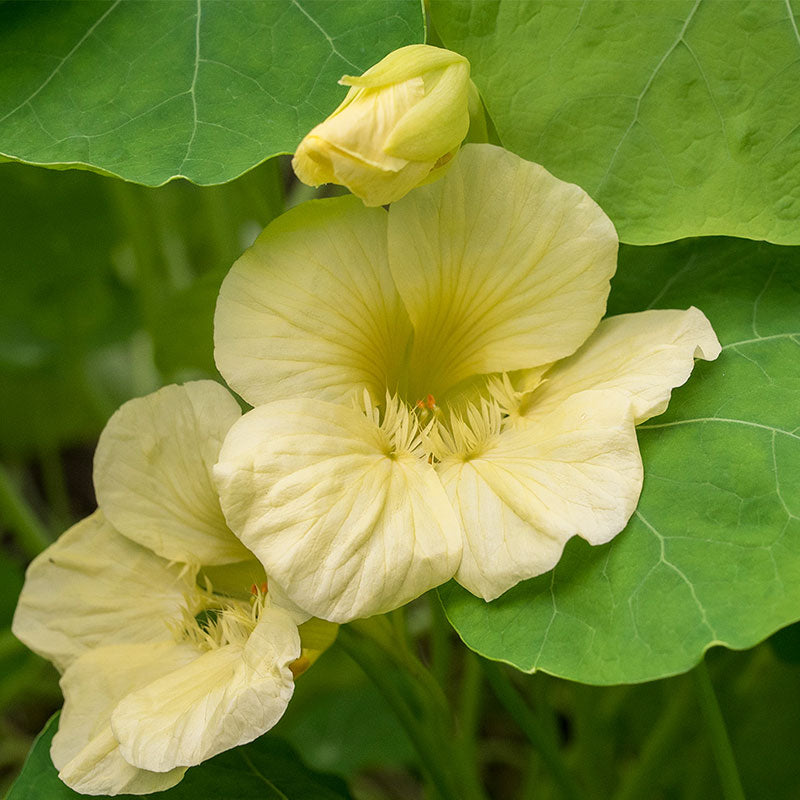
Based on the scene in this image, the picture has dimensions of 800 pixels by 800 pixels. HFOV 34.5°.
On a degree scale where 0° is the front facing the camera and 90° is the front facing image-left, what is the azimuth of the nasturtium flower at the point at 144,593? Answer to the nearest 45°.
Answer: approximately 45°
